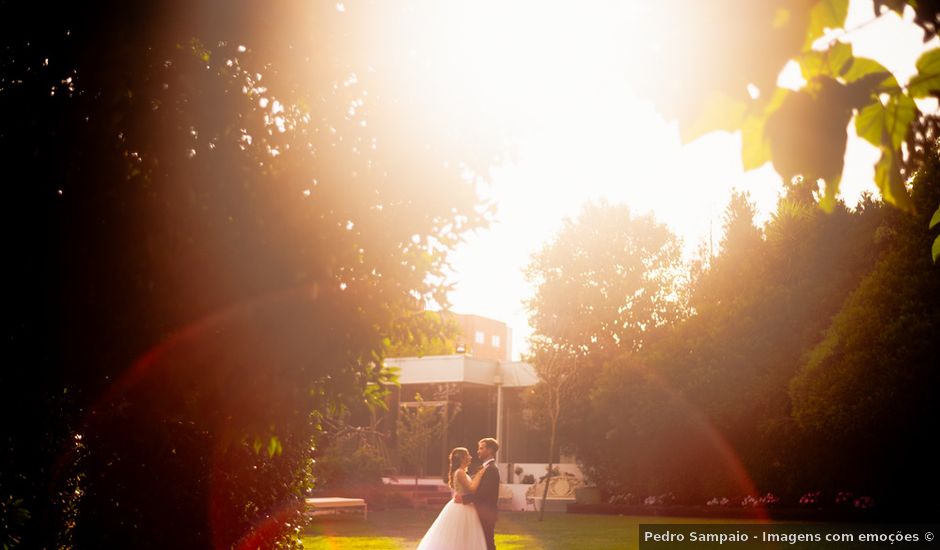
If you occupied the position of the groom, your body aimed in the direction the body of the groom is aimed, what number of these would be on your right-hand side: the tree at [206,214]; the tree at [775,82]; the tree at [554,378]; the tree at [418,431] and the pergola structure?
3

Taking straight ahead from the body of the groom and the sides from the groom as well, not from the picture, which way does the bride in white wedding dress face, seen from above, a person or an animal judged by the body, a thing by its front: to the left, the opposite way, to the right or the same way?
the opposite way

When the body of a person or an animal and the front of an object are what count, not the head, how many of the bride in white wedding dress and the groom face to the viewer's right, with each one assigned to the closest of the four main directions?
1

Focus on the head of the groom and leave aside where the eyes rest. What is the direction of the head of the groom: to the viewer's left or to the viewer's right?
to the viewer's left

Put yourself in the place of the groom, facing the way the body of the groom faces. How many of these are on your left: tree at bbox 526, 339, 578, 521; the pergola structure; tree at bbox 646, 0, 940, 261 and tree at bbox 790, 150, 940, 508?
1

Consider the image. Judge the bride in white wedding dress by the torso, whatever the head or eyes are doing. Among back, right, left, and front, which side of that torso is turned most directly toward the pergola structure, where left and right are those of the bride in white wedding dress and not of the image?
left

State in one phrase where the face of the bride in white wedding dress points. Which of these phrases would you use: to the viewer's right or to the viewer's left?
to the viewer's right

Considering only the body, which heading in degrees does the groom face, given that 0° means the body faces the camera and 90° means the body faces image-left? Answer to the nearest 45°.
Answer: approximately 90°

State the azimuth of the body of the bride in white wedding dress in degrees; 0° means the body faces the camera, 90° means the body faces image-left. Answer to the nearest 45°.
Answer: approximately 270°

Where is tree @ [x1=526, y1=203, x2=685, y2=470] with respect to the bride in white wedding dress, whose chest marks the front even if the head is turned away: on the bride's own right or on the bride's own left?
on the bride's own left
